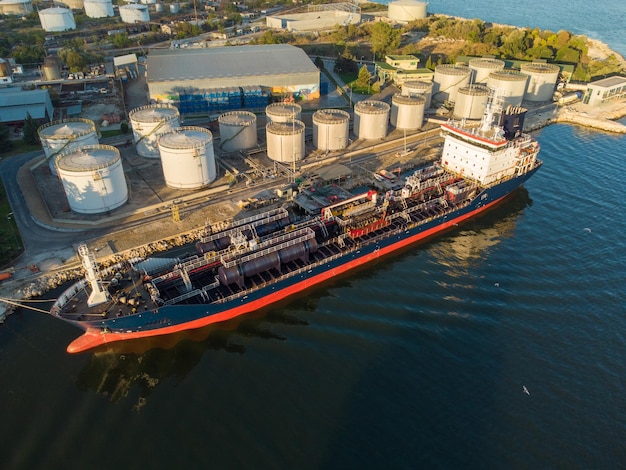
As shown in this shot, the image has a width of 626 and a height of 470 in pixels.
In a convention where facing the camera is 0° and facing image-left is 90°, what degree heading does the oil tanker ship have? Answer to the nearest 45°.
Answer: approximately 45°

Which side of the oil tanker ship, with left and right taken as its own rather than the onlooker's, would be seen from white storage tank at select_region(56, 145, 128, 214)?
right

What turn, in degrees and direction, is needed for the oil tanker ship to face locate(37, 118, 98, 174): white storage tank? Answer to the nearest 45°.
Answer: approximately 90° to its right
